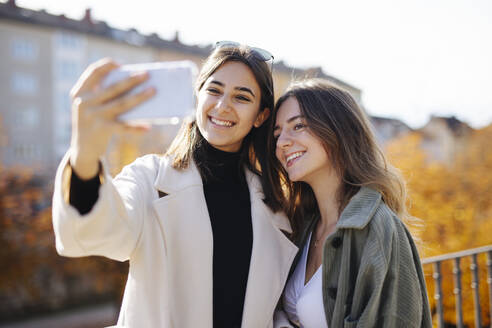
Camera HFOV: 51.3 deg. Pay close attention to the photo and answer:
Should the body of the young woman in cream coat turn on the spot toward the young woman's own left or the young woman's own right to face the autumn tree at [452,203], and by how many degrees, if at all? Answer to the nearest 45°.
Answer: approximately 135° to the young woman's own left

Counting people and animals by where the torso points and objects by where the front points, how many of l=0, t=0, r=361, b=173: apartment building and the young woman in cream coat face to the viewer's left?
0

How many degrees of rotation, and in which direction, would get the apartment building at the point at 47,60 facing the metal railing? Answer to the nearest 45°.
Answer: approximately 45° to its right

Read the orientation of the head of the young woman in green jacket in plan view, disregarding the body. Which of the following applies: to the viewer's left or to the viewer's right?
to the viewer's left

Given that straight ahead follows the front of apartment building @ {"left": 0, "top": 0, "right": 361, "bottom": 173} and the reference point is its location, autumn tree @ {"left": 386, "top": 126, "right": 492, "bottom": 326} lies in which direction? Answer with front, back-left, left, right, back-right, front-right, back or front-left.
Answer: front

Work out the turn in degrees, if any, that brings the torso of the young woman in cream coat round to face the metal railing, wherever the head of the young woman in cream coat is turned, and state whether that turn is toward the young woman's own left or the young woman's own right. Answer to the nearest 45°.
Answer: approximately 135° to the young woman's own left

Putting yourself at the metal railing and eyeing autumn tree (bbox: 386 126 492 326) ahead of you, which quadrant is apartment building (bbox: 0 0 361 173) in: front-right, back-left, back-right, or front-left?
front-left

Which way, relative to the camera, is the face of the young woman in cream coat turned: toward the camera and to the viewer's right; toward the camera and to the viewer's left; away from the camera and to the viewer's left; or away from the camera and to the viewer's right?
toward the camera and to the viewer's left

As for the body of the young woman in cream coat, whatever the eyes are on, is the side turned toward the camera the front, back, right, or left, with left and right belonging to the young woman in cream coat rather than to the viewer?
front

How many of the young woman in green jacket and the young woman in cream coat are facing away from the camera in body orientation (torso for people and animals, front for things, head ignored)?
0

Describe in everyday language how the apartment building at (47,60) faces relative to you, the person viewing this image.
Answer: facing the viewer and to the right of the viewer

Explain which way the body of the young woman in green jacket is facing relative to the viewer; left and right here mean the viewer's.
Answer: facing the viewer and to the left of the viewer

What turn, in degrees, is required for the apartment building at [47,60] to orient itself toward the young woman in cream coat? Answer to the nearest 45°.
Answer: approximately 45° to its right

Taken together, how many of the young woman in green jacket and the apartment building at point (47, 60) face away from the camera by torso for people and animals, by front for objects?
0
